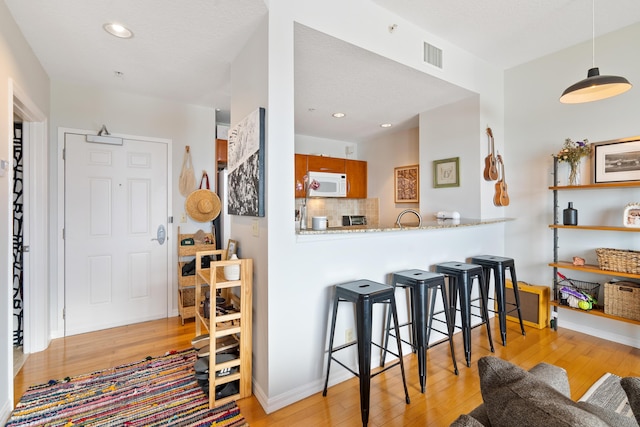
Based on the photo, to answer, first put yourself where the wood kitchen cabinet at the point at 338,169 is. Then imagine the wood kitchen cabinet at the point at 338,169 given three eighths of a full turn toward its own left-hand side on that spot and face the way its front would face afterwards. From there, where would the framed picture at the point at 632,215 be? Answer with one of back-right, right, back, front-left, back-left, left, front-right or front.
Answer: back-right

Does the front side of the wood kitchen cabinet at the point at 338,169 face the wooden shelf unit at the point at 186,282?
no

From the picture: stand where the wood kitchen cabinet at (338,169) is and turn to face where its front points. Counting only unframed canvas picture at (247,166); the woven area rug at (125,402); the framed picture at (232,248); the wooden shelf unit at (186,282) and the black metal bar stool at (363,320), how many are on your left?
0

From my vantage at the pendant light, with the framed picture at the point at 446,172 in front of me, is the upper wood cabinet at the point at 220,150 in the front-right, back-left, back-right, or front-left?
front-left

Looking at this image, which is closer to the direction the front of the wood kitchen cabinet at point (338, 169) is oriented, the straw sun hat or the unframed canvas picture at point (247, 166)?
the unframed canvas picture

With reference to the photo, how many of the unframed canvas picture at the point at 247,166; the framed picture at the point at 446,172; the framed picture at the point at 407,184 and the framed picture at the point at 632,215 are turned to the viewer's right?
0

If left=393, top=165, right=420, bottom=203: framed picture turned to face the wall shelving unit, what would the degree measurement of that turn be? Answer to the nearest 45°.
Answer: approximately 90° to its left

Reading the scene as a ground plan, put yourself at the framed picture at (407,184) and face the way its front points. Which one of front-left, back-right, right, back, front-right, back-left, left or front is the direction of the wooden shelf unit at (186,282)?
front

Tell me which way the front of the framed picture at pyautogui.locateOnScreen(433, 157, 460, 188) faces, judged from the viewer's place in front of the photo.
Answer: facing the viewer and to the left of the viewer

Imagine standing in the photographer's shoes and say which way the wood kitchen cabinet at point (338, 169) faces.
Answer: facing the viewer and to the right of the viewer
